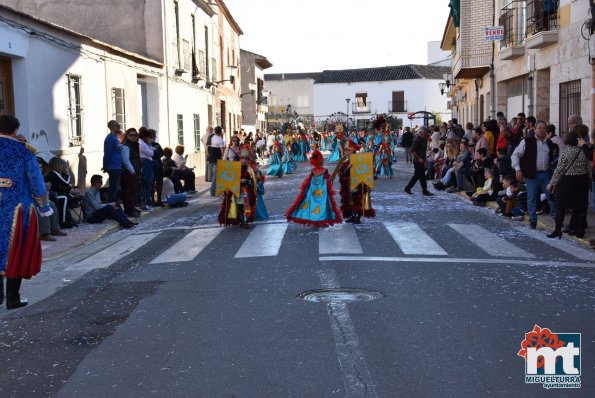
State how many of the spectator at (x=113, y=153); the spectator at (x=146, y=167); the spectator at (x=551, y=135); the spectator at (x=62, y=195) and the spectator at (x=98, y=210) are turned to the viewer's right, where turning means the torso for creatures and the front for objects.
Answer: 4

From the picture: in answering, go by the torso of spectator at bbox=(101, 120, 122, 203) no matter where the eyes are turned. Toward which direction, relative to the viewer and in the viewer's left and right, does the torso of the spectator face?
facing to the right of the viewer

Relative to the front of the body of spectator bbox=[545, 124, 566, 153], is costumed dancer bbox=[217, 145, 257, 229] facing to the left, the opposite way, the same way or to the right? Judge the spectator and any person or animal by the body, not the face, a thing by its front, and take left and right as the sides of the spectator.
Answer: to the left

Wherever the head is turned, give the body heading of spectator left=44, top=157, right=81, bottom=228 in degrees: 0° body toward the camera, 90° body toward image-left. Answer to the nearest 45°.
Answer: approximately 270°

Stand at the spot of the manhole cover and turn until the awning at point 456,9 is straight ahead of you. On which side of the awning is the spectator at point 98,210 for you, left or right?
left

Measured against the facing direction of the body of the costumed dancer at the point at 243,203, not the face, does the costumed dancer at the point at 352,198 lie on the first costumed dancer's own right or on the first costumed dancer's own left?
on the first costumed dancer's own left

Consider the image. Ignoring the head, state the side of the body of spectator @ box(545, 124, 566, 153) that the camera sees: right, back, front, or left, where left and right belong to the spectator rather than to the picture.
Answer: left

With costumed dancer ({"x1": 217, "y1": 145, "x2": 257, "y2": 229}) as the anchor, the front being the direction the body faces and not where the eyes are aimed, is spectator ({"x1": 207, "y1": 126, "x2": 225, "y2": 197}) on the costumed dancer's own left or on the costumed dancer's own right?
on the costumed dancer's own right

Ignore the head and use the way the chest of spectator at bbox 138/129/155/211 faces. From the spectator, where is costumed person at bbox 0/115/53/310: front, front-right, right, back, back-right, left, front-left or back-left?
right

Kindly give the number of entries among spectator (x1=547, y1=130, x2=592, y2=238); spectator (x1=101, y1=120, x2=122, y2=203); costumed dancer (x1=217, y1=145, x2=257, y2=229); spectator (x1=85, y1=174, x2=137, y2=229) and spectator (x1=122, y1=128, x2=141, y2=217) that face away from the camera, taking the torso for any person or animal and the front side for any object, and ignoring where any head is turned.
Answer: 1

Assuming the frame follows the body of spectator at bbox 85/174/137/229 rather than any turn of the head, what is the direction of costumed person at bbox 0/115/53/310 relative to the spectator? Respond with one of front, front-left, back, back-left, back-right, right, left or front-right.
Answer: right

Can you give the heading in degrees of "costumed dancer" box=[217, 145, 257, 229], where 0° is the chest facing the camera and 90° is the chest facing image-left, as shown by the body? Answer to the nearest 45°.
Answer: approximately 45°

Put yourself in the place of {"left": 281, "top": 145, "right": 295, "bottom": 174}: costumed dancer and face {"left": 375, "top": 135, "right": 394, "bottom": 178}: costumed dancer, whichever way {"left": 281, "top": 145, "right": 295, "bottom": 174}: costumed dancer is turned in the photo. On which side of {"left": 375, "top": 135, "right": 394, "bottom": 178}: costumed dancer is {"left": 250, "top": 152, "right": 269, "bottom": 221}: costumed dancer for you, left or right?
right

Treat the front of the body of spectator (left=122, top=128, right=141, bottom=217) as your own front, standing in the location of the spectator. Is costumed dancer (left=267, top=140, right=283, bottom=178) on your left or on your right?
on your left

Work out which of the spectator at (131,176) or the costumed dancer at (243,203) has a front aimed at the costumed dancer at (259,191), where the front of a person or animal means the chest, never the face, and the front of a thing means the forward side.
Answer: the spectator

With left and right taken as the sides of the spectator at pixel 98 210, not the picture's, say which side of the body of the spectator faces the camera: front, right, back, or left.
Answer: right

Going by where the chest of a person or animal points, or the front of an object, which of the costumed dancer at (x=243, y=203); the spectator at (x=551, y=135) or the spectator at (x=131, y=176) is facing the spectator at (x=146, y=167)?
the spectator at (x=551, y=135)

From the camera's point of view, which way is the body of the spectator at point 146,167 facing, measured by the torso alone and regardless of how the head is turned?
to the viewer's right

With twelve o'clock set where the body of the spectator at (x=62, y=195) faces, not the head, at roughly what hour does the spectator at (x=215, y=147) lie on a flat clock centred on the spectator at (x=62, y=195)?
the spectator at (x=215, y=147) is roughly at 10 o'clock from the spectator at (x=62, y=195).
